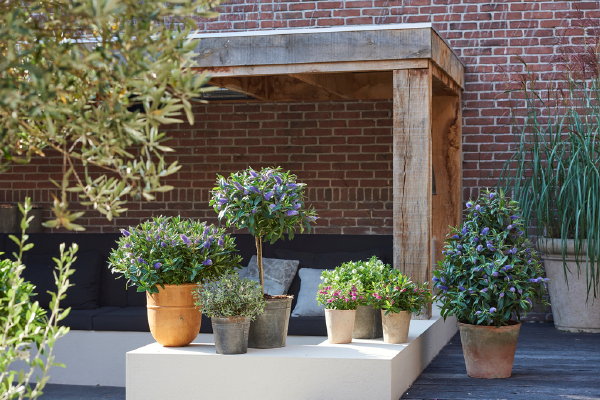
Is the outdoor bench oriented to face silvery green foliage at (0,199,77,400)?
yes

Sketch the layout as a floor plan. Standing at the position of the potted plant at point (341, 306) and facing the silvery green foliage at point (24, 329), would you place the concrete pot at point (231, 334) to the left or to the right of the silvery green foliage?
right

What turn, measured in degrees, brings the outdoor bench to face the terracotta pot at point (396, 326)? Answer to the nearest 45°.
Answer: approximately 45° to its left

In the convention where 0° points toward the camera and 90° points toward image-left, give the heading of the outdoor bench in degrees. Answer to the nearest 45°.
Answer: approximately 0°

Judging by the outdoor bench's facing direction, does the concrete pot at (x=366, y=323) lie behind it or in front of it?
in front

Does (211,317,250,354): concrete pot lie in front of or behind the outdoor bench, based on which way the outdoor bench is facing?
in front

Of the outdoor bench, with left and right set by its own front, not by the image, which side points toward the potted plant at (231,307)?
front

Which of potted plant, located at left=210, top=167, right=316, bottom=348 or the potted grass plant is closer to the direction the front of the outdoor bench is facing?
the potted plant
